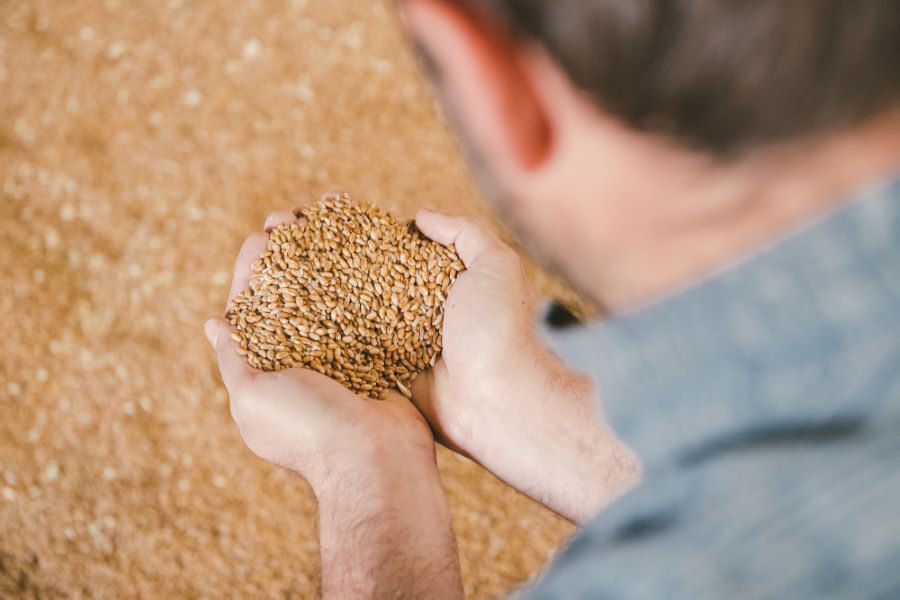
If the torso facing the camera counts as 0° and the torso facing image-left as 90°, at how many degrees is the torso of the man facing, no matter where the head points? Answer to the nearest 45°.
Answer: approximately 135°

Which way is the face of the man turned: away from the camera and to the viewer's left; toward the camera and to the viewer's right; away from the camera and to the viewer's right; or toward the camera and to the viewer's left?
away from the camera and to the viewer's left
